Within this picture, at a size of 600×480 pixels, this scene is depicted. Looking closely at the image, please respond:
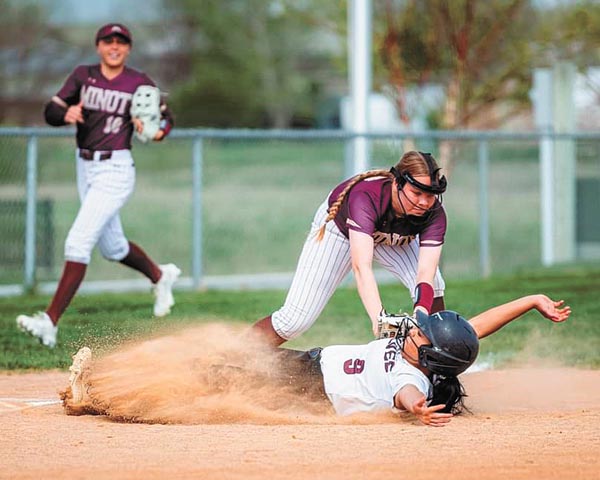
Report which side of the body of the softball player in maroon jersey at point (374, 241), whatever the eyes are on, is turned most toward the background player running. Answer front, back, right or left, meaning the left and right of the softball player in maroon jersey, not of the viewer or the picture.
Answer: back

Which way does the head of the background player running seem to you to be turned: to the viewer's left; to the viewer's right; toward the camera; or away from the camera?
toward the camera

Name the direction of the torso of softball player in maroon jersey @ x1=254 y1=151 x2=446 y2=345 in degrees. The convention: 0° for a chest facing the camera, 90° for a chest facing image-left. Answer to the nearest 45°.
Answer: approximately 315°
